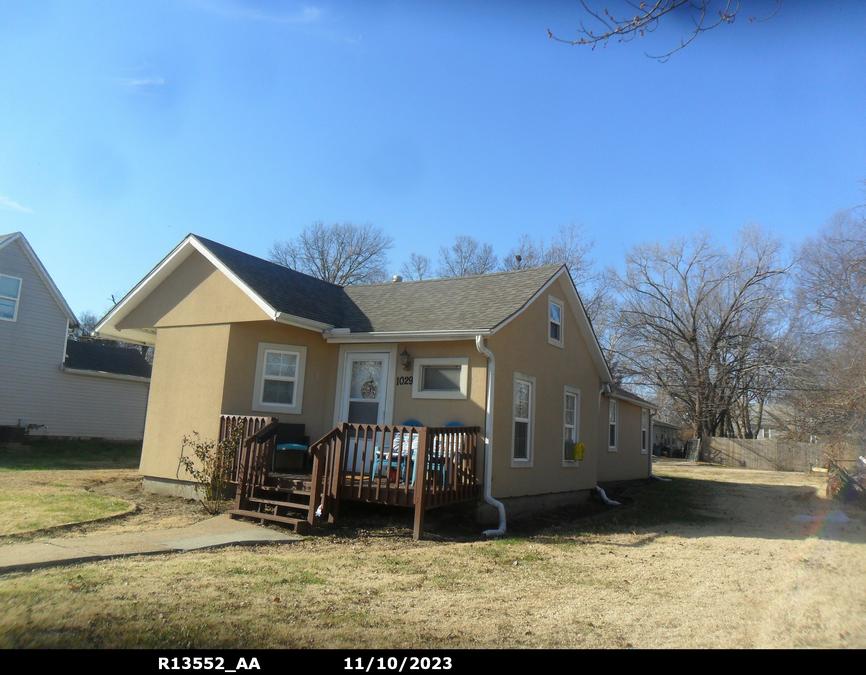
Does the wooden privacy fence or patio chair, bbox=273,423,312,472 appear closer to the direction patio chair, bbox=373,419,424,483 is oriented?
the patio chair

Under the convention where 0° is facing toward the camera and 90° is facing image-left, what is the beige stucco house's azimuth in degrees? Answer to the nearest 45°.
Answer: approximately 45°

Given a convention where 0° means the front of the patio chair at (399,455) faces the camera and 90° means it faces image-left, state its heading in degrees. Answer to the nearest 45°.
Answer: approximately 45°

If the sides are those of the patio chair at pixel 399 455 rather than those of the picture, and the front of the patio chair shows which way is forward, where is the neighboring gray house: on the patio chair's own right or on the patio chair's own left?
on the patio chair's own right

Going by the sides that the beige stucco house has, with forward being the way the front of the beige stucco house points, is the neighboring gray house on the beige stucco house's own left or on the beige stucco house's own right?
on the beige stucco house's own right

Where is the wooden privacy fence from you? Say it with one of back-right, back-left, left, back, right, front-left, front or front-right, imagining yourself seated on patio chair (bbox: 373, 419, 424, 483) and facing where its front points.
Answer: back

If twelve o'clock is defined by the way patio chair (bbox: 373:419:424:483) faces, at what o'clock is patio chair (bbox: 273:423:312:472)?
patio chair (bbox: 273:423:312:472) is roughly at 3 o'clock from patio chair (bbox: 373:419:424:483).

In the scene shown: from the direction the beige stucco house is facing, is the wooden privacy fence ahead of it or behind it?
behind
